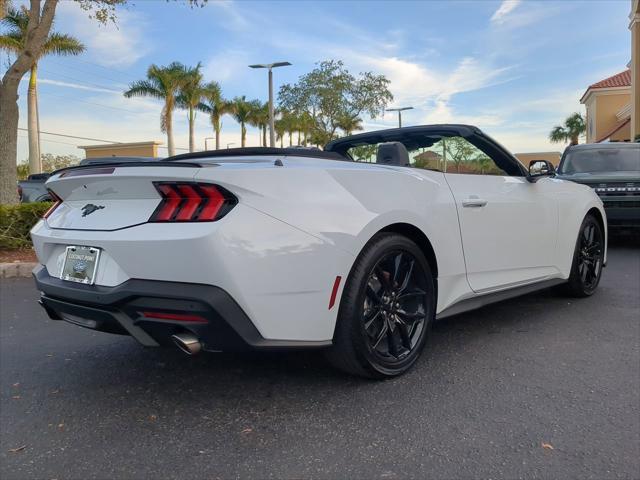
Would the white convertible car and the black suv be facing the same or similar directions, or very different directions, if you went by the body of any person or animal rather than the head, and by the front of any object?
very different directions

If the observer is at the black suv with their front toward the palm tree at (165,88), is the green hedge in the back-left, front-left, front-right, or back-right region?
front-left

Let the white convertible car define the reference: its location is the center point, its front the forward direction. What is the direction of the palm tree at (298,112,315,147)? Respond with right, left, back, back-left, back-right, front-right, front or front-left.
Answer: front-left

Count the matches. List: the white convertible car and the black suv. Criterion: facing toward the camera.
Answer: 1

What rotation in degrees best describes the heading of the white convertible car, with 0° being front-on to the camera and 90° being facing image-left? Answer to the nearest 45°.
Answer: approximately 225°

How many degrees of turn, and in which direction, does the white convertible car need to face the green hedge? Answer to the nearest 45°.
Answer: approximately 90° to its left

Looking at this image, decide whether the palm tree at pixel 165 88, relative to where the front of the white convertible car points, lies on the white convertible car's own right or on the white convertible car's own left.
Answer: on the white convertible car's own left

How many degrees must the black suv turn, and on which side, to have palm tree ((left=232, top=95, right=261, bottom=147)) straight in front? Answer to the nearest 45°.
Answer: approximately 135° to its right

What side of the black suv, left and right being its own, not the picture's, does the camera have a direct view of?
front

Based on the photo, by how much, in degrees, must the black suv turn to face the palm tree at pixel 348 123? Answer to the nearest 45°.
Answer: approximately 135° to its right

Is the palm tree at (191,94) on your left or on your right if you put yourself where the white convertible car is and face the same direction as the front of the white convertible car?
on your left

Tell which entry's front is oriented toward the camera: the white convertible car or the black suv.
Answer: the black suv
